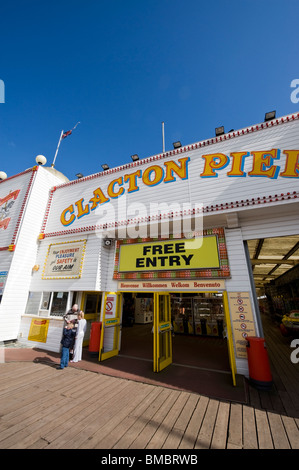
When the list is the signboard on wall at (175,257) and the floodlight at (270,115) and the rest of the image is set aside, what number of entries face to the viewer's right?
0

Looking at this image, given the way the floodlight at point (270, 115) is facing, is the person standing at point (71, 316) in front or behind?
in front

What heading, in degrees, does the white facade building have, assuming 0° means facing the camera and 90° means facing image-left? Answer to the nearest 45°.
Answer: approximately 45°

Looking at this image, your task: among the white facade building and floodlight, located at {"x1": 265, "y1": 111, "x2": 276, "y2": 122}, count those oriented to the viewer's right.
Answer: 0

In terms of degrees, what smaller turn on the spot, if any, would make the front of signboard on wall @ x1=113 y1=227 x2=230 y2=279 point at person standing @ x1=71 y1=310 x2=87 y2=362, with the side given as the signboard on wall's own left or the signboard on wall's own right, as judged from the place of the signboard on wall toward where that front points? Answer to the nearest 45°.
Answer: approximately 45° to the signboard on wall's own right

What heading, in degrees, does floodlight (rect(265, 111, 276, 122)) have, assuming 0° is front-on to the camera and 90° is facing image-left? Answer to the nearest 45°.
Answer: approximately 45°
